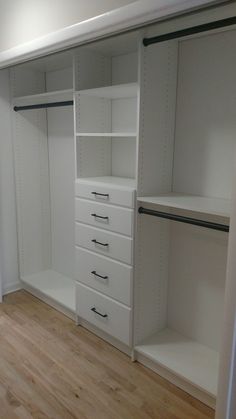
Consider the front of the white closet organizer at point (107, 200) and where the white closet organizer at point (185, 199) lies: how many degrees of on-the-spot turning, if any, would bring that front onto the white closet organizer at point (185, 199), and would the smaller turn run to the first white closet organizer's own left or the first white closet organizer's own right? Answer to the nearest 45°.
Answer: approximately 90° to the first white closet organizer's own left

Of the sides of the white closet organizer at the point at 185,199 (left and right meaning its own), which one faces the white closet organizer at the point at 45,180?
right

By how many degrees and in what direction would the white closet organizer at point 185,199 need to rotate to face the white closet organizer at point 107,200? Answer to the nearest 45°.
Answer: approximately 45° to its right

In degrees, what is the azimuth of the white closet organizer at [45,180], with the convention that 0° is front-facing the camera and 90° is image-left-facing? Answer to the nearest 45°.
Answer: approximately 45°

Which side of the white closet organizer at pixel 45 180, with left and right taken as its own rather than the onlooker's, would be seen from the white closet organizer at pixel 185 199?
left

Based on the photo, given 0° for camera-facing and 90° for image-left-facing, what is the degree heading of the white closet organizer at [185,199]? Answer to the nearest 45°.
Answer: approximately 45°

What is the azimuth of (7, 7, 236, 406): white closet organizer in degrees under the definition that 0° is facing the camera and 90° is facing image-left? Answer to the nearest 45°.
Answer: approximately 45°
